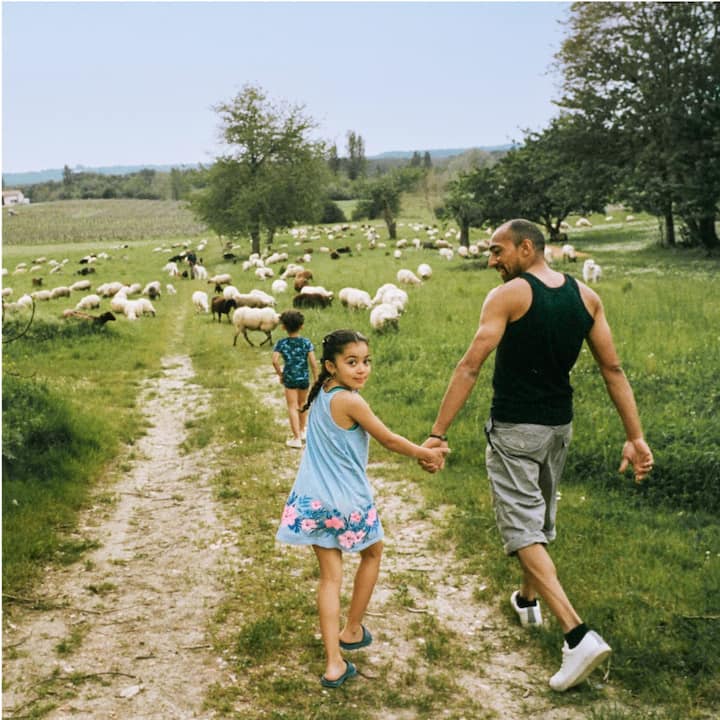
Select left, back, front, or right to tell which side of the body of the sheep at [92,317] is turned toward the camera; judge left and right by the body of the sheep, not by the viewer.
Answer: right

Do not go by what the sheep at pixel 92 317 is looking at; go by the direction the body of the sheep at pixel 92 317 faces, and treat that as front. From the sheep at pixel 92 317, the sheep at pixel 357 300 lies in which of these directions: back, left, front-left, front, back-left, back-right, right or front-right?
front

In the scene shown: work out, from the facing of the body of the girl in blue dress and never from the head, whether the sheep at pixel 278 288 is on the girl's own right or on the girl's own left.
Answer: on the girl's own left

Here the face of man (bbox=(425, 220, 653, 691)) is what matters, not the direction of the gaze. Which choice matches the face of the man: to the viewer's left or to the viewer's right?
to the viewer's left

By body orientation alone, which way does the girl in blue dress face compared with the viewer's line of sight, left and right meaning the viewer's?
facing away from the viewer and to the right of the viewer

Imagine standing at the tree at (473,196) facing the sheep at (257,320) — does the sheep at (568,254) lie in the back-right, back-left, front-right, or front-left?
front-left
